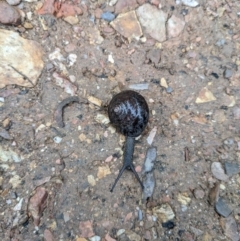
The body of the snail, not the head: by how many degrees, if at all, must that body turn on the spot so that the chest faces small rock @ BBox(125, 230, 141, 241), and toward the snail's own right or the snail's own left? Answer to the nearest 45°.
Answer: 0° — it already faces it

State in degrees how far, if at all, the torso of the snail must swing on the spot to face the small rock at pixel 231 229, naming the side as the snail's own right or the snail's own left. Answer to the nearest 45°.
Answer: approximately 45° to the snail's own left

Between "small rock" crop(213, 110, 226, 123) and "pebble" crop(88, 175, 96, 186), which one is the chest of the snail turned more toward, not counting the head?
the pebble

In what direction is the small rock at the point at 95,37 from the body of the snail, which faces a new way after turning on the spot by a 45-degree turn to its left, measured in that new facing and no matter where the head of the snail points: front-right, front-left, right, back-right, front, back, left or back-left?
back

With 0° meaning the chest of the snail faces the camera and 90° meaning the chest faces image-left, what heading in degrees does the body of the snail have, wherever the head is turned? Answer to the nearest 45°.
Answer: approximately 0°

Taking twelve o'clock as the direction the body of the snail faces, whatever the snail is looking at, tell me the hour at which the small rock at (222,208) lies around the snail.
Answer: The small rock is roughly at 10 o'clock from the snail.

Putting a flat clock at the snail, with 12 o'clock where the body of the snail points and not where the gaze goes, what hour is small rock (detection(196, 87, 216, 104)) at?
The small rock is roughly at 8 o'clock from the snail.

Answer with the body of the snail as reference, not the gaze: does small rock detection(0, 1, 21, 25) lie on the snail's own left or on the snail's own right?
on the snail's own right

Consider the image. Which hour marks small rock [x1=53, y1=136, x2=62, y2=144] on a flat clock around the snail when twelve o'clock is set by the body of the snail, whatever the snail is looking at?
The small rock is roughly at 2 o'clock from the snail.

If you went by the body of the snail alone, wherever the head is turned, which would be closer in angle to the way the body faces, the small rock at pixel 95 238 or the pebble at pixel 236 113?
the small rock

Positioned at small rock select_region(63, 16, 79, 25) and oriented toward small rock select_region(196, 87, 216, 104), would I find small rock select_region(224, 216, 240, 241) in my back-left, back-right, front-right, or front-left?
front-right

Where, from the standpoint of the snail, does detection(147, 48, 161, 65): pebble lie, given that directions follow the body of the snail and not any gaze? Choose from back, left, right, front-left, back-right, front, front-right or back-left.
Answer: back

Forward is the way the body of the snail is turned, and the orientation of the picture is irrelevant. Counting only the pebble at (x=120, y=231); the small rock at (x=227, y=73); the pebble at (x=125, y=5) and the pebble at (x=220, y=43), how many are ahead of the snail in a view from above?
1
